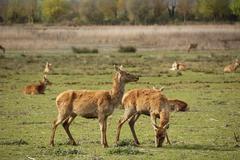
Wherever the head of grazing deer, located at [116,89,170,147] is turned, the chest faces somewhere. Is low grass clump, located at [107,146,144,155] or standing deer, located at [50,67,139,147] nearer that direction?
the low grass clump

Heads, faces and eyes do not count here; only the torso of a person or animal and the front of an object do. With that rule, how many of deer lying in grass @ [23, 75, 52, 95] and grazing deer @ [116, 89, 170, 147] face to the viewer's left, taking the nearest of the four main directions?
0

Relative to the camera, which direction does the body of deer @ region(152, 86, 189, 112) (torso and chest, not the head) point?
to the viewer's left

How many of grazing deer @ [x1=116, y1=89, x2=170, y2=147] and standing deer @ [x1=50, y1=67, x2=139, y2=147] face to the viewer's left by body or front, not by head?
0

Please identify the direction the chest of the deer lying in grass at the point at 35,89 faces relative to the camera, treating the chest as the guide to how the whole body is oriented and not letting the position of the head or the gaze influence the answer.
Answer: to the viewer's right

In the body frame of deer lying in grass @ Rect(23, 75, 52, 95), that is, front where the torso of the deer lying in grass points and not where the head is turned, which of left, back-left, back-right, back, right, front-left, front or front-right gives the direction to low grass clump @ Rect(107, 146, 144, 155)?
right

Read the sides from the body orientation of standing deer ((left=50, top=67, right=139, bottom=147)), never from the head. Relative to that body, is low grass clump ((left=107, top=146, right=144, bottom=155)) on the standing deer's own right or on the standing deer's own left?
on the standing deer's own right

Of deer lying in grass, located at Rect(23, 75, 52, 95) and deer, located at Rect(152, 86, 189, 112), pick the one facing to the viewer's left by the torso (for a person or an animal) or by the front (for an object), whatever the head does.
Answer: the deer

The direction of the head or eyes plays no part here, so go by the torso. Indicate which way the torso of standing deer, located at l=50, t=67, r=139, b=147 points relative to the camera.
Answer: to the viewer's right
